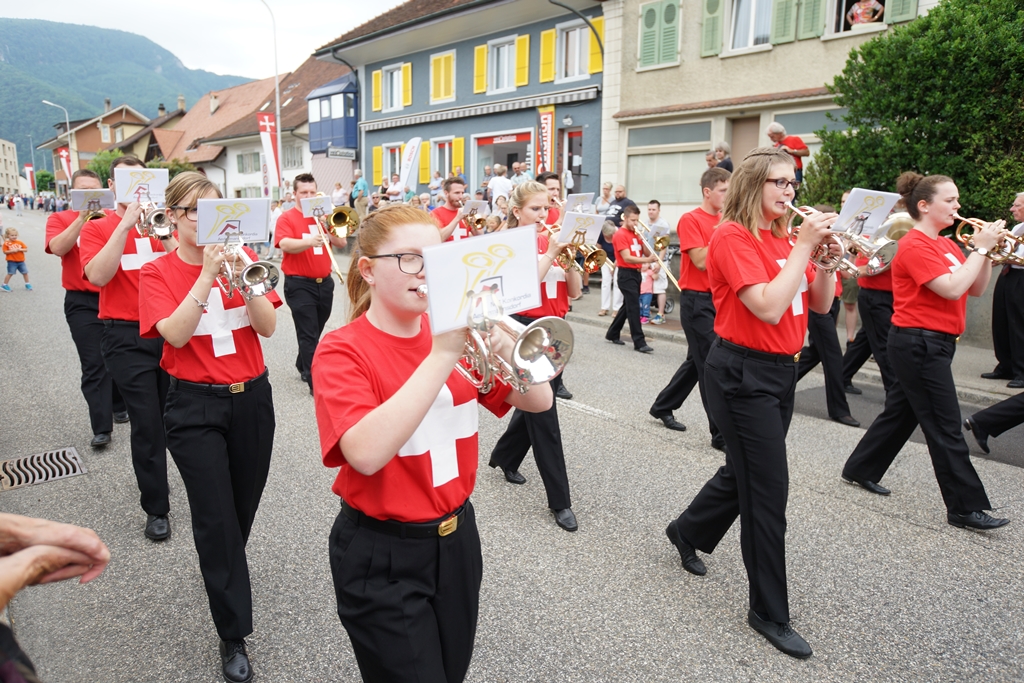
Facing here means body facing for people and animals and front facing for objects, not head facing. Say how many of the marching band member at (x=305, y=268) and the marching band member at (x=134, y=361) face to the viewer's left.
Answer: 0

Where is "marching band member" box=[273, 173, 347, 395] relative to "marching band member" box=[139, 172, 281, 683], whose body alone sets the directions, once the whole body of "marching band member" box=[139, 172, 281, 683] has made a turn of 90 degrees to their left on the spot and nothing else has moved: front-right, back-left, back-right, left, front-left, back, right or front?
front-left

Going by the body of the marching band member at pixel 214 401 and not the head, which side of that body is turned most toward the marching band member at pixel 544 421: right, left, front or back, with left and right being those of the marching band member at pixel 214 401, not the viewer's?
left

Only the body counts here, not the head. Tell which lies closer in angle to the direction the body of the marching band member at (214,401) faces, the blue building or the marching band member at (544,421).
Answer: the marching band member

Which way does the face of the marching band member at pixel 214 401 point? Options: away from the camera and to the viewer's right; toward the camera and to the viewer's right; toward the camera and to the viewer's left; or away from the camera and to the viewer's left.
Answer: toward the camera and to the viewer's right

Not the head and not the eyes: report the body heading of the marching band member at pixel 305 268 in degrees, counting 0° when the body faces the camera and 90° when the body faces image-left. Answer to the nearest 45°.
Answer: approximately 315°

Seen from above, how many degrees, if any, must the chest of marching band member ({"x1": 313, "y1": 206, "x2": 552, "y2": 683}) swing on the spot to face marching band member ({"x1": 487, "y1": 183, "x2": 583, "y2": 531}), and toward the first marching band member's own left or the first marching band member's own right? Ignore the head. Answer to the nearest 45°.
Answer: approximately 135° to the first marching band member's own left

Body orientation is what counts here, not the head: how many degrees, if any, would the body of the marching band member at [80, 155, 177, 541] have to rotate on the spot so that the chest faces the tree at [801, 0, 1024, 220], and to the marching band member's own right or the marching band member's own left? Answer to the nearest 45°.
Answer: approximately 45° to the marching band member's own left

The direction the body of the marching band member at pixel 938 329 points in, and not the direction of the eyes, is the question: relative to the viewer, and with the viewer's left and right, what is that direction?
facing to the right of the viewer
